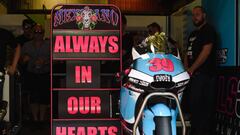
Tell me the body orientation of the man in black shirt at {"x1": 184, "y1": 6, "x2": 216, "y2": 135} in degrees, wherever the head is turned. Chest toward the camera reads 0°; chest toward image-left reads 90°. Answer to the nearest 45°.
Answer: approximately 45°

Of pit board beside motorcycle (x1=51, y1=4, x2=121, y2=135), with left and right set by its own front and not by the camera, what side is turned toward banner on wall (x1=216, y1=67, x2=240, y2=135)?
left

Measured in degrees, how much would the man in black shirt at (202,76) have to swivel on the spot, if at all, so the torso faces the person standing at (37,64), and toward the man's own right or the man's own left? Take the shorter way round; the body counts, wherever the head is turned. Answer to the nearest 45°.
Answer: approximately 45° to the man's own right
